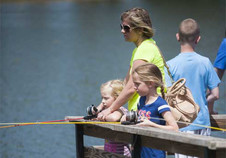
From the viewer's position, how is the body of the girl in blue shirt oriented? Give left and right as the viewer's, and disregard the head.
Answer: facing the viewer and to the left of the viewer

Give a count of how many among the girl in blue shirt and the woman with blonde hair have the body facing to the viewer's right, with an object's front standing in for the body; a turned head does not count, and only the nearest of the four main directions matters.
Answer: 0

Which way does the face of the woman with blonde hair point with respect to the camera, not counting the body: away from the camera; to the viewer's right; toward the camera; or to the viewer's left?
to the viewer's left

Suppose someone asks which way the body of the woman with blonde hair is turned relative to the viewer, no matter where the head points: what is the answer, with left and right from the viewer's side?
facing to the left of the viewer

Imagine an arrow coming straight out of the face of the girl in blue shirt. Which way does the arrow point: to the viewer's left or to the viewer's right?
to the viewer's left
